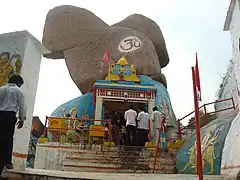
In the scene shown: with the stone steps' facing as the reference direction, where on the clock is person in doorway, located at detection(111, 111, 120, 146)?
The person in doorway is roughly at 6 o'clock from the stone steps.

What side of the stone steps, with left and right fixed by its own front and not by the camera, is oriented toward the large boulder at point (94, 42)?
back

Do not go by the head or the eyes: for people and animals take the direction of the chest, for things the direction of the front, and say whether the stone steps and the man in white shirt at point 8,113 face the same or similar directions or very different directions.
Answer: very different directions

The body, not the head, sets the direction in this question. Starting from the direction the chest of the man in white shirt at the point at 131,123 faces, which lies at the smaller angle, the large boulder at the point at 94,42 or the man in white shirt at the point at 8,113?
the large boulder

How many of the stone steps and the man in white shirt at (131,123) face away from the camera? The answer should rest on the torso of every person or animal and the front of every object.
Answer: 1

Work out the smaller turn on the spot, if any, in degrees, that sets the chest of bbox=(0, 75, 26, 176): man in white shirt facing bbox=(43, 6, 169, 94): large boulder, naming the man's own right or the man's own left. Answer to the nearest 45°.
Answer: approximately 45° to the man's own left

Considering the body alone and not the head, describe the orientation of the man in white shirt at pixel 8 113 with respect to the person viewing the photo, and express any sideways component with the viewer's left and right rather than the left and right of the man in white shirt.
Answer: facing away from the viewer and to the right of the viewer

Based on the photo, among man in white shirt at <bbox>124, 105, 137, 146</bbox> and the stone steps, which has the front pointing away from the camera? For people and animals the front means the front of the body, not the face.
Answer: the man in white shirt

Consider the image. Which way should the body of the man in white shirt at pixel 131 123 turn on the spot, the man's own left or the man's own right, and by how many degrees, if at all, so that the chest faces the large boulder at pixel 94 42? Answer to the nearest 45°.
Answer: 0° — they already face it

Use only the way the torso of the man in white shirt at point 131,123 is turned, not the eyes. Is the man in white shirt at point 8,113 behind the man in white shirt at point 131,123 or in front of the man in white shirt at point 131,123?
behind

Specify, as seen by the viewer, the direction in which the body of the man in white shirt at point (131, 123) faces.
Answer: away from the camera
